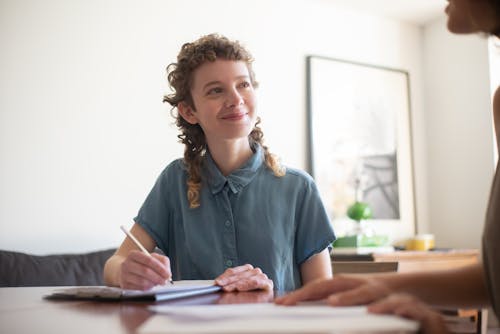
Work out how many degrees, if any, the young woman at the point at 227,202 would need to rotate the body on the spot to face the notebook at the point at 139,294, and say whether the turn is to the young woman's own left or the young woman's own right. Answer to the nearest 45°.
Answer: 0° — they already face it

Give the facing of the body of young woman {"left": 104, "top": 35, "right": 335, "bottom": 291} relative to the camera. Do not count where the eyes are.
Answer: toward the camera

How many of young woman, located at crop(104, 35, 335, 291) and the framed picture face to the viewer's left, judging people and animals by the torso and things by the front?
0

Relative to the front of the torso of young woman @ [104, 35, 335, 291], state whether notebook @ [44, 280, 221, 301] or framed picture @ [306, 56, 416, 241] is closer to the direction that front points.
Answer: the notebook

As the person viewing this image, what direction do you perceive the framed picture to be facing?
facing the viewer and to the right of the viewer

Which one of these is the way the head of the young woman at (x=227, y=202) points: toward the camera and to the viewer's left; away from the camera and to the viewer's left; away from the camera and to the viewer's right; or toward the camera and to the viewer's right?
toward the camera and to the viewer's right

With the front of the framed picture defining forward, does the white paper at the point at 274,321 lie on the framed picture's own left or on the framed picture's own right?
on the framed picture's own right

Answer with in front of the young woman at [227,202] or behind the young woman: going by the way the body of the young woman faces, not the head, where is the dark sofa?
behind

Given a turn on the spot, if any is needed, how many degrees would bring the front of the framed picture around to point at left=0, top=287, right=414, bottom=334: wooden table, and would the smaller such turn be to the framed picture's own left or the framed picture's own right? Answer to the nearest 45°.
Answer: approximately 45° to the framed picture's own right

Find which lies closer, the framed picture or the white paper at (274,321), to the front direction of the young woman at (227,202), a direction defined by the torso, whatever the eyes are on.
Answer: the white paper

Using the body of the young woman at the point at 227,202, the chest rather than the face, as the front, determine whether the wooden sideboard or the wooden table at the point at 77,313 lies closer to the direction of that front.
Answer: the wooden table

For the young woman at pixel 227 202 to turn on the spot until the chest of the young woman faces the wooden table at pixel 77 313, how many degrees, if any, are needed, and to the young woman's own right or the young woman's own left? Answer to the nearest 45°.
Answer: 0° — they already face it

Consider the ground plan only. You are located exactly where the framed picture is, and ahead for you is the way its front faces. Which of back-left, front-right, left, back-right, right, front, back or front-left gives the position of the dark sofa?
right
